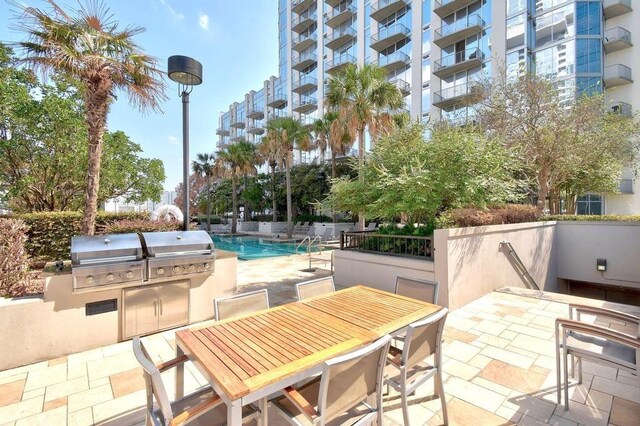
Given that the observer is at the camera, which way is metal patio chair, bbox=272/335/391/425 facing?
facing away from the viewer and to the left of the viewer

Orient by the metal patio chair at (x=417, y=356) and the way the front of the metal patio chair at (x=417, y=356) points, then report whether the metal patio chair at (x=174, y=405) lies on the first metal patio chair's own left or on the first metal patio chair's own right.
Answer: on the first metal patio chair's own left

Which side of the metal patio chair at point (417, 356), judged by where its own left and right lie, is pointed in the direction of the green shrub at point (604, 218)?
right

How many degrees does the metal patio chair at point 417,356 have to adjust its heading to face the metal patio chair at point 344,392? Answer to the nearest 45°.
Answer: approximately 90° to its left

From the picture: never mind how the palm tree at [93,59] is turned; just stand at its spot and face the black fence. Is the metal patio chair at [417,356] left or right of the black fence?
right

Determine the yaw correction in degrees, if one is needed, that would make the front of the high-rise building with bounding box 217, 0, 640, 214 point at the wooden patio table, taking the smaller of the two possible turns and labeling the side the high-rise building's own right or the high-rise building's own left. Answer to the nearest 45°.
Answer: approximately 45° to the high-rise building's own left

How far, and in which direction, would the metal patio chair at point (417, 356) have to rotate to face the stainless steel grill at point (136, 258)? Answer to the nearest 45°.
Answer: approximately 45° to its left

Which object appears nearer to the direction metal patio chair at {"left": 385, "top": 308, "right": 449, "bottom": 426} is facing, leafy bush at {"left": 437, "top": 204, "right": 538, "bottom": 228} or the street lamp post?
the street lamp post

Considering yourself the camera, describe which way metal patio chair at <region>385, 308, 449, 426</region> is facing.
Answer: facing away from the viewer and to the left of the viewer

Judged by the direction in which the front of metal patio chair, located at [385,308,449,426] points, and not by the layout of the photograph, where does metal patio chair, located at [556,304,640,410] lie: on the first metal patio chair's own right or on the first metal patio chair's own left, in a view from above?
on the first metal patio chair's own right

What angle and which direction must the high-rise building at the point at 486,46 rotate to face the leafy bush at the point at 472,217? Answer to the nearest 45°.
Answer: approximately 45° to its left

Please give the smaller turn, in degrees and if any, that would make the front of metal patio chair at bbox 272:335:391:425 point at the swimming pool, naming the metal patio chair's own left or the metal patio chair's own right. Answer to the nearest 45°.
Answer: approximately 45° to the metal patio chair's own right
